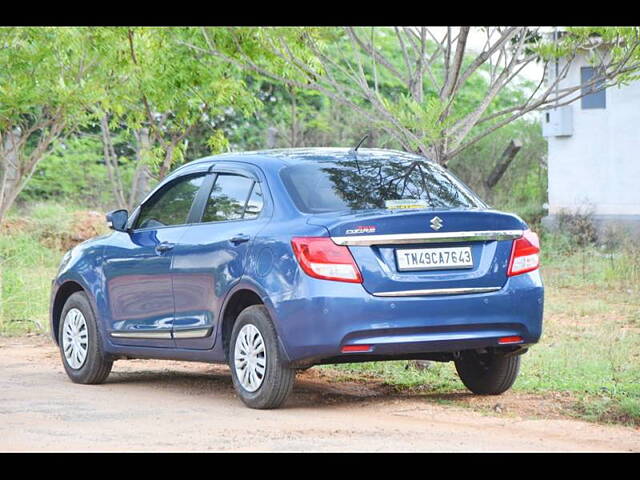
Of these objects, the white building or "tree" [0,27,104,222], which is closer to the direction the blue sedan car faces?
the tree

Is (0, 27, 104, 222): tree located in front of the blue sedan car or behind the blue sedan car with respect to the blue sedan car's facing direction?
in front

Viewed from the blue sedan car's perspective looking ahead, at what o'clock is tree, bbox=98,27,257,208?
The tree is roughly at 1 o'clock from the blue sedan car.

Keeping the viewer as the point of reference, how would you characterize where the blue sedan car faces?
facing away from the viewer and to the left of the viewer
